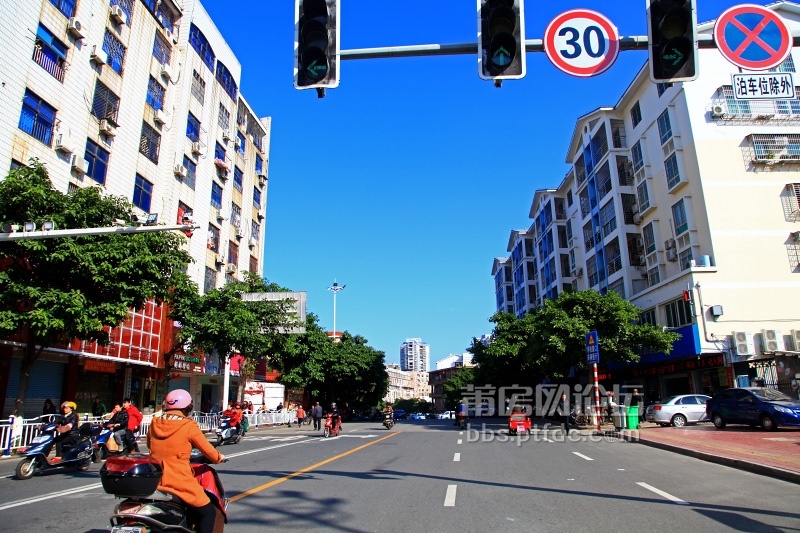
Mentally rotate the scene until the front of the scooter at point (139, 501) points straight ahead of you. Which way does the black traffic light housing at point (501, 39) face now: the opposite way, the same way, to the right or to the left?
the opposite way

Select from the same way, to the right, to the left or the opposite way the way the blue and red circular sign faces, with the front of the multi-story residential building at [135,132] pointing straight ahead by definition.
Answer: to the right

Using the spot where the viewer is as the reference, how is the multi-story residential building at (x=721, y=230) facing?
facing the viewer and to the left of the viewer

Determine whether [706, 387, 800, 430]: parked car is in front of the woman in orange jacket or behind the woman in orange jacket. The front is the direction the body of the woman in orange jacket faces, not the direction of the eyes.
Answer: in front

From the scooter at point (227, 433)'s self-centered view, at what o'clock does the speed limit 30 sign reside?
The speed limit 30 sign is roughly at 10 o'clock from the scooter.

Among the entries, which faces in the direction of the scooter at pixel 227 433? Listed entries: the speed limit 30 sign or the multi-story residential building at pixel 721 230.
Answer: the multi-story residential building

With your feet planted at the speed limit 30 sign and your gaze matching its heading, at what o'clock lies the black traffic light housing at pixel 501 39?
The black traffic light housing is roughly at 2 o'clock from the speed limit 30 sign.

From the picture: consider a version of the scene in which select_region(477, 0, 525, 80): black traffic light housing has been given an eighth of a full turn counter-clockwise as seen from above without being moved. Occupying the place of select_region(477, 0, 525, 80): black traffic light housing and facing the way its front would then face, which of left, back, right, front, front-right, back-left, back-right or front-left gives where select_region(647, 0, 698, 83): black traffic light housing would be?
front-left

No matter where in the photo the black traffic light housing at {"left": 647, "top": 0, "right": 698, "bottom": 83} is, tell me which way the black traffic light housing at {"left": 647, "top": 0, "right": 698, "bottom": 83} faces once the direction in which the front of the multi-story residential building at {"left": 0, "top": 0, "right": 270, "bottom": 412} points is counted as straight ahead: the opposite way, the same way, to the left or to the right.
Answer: to the right

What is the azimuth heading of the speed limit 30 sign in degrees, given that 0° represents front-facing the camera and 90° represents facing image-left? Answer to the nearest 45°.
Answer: approximately 0°

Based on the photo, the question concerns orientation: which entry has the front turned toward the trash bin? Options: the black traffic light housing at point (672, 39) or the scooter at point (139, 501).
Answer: the scooter

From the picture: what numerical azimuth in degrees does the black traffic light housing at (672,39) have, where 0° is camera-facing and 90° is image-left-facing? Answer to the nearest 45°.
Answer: approximately 0°
